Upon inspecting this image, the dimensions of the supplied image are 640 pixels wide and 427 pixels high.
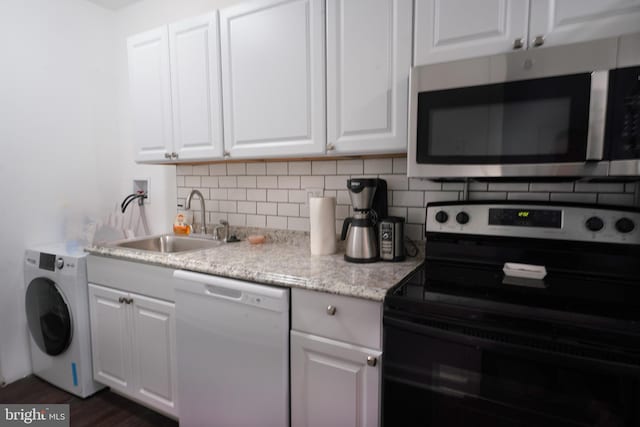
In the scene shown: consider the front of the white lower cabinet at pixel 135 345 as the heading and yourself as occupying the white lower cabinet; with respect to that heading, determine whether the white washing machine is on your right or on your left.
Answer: on your right

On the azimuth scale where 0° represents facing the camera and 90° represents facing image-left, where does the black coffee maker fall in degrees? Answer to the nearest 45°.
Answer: approximately 45°

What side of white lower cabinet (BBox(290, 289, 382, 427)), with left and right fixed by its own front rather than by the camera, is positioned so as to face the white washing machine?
right

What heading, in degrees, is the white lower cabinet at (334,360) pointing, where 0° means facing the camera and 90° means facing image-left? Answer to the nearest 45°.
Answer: approximately 45°

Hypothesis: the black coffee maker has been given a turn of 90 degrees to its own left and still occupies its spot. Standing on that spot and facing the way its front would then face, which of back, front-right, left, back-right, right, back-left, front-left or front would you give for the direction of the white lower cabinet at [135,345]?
back-right

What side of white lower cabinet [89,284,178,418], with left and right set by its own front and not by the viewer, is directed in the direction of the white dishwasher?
left

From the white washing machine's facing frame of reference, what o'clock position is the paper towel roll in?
The paper towel roll is roughly at 9 o'clock from the white washing machine.

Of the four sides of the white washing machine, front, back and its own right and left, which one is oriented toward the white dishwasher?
left

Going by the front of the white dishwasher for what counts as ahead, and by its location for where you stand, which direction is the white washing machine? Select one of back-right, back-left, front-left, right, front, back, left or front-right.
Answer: right

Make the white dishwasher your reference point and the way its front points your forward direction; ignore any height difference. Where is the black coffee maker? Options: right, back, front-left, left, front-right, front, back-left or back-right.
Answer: back-left

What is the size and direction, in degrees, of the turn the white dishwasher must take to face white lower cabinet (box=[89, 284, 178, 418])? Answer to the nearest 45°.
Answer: approximately 90° to its right

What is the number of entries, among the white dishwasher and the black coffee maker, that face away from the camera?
0

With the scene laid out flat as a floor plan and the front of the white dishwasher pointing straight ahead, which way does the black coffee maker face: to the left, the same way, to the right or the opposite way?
the same way

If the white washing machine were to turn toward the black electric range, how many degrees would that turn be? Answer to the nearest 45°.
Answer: approximately 90° to its left

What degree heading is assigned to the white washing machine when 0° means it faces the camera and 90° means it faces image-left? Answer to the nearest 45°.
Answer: approximately 45°

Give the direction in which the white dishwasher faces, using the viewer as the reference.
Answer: facing the viewer and to the left of the viewer

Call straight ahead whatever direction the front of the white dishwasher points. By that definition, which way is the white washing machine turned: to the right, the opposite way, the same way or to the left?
the same way
